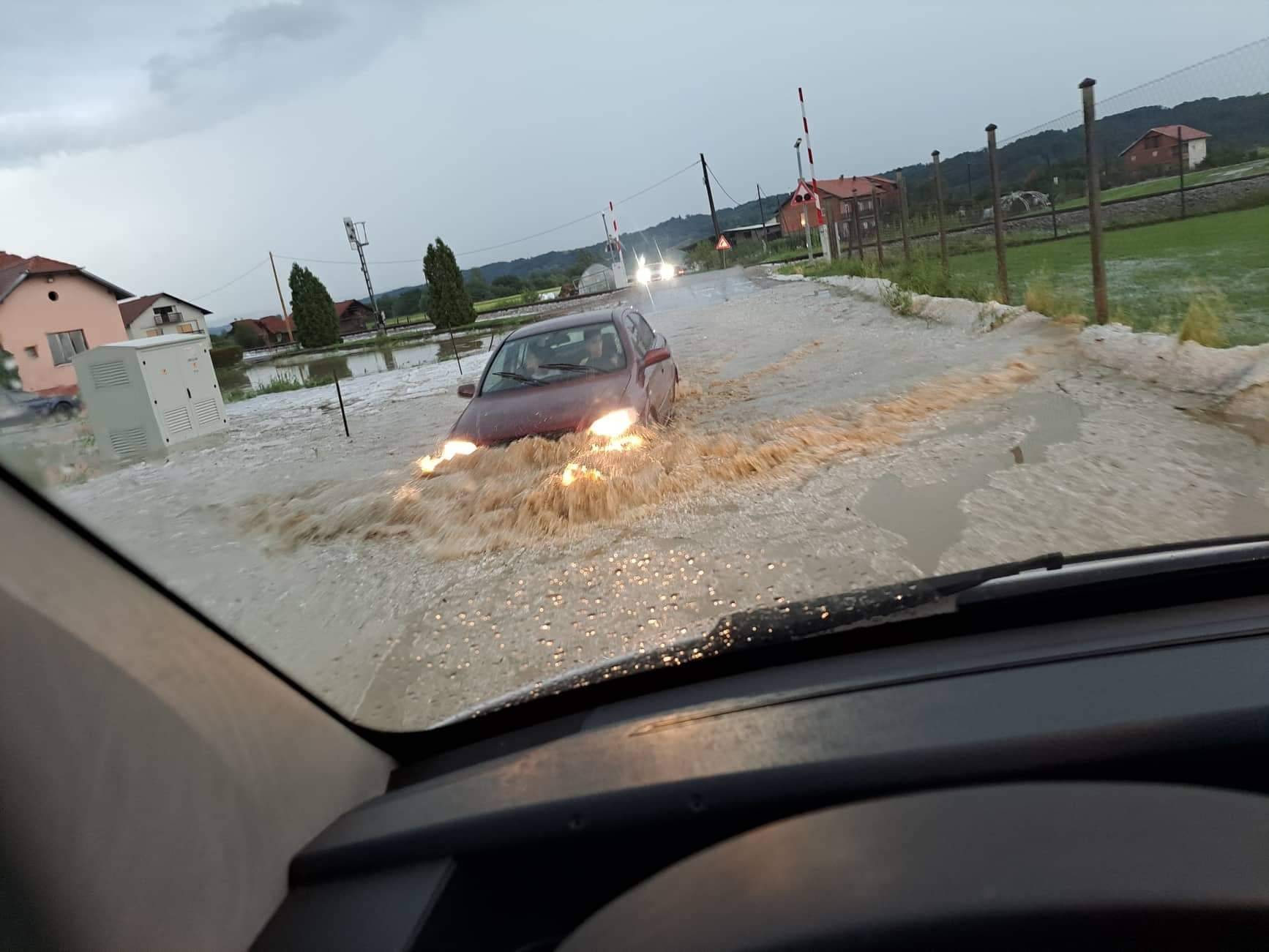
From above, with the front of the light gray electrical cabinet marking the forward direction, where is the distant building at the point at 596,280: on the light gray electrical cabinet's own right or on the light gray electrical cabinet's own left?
on the light gray electrical cabinet's own left

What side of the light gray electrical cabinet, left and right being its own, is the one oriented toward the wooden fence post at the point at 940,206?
left

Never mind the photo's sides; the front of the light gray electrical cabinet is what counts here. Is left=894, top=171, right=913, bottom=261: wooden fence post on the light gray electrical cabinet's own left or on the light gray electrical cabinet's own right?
on the light gray electrical cabinet's own left

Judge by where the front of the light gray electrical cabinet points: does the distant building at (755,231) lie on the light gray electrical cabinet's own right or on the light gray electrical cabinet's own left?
on the light gray electrical cabinet's own left

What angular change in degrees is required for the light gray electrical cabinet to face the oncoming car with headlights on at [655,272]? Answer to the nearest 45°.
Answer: approximately 90° to its left

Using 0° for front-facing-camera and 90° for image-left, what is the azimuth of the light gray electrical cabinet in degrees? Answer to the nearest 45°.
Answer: approximately 315°

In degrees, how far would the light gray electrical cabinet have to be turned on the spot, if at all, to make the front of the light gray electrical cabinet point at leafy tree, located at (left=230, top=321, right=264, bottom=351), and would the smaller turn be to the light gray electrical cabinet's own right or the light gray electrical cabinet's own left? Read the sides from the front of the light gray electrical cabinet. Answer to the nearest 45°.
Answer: approximately 90° to the light gray electrical cabinet's own left

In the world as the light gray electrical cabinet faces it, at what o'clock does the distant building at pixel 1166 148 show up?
The distant building is roughly at 10 o'clock from the light gray electrical cabinet.

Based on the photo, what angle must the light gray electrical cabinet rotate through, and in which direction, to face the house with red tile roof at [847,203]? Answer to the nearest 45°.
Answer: approximately 90° to its left
